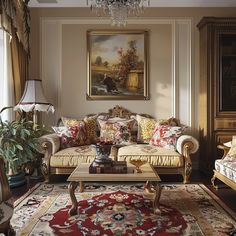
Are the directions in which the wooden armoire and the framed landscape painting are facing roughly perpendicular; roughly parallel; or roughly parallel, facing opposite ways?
roughly parallel

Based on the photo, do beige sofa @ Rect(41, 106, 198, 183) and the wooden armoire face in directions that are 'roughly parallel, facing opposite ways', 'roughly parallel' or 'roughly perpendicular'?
roughly parallel

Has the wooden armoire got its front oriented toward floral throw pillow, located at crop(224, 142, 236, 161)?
yes

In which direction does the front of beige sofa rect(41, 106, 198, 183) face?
toward the camera

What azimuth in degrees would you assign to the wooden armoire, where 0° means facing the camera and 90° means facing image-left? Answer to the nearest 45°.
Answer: approximately 0°

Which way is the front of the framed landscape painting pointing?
toward the camera

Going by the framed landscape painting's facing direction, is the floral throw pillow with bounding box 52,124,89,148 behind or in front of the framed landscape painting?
in front

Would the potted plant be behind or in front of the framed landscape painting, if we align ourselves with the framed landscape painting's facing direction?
in front

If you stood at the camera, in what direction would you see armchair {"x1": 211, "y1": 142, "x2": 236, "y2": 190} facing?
facing the viewer and to the left of the viewer

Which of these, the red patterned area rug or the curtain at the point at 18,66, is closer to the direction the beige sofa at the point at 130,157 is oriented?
the red patterned area rug

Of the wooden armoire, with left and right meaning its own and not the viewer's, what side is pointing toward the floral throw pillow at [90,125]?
right

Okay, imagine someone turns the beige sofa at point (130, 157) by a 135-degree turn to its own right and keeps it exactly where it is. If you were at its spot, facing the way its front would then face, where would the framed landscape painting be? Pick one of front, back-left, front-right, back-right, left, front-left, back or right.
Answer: front-right

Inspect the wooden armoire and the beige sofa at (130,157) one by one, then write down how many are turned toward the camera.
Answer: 2

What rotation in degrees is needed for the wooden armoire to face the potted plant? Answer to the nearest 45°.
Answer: approximately 45° to its right
